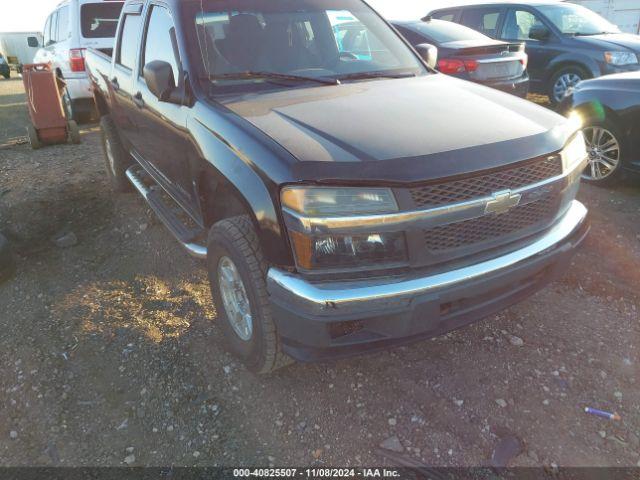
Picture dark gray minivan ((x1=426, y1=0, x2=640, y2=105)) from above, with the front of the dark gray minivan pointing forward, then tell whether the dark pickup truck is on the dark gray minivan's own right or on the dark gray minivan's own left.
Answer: on the dark gray minivan's own right

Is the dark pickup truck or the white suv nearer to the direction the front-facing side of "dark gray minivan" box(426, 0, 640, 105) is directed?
the dark pickup truck

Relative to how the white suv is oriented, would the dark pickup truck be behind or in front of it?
behind

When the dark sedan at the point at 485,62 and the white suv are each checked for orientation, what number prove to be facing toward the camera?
0

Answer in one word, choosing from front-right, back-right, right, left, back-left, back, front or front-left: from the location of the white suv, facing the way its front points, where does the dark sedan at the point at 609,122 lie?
back

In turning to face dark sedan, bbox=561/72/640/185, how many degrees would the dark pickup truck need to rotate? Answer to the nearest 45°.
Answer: approximately 90° to its left

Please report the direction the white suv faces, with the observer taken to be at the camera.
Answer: facing away from the viewer and to the left of the viewer

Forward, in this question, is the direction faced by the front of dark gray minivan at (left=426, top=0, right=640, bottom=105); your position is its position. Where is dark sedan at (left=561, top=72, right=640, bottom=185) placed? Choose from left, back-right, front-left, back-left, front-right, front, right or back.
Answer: front-right

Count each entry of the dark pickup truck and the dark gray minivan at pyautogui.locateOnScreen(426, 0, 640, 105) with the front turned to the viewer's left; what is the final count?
0

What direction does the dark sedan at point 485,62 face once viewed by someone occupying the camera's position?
facing away from the viewer and to the left of the viewer

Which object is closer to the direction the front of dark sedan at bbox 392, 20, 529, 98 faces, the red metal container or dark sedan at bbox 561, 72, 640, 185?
the red metal container

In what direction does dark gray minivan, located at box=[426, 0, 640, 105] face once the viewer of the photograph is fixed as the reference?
facing the viewer and to the right of the viewer
